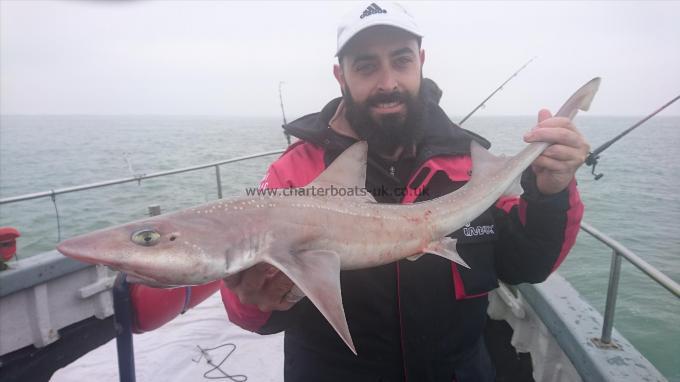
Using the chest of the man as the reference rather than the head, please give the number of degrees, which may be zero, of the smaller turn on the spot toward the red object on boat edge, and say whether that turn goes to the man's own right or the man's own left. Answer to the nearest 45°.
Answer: approximately 90° to the man's own right

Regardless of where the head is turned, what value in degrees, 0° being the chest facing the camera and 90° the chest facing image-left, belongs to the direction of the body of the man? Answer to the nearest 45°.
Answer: approximately 0°

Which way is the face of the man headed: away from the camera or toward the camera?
toward the camera
